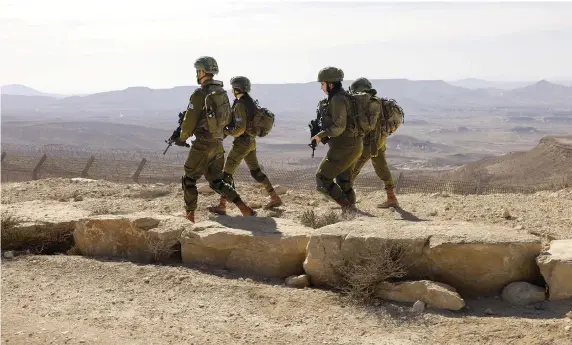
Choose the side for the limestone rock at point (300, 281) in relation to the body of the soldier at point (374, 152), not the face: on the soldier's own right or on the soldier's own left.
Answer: on the soldier's own left

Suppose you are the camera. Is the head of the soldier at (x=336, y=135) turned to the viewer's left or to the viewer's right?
to the viewer's left

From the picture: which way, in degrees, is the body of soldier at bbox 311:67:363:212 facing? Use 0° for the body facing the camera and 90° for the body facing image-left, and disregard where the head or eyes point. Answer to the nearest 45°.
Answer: approximately 90°

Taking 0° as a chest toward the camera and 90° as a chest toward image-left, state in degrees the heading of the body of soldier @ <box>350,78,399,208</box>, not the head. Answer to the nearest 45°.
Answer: approximately 90°

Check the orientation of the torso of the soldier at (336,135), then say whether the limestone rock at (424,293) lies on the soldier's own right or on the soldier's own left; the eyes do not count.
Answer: on the soldier's own left

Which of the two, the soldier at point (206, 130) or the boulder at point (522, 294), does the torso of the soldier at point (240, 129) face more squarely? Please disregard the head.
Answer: the soldier

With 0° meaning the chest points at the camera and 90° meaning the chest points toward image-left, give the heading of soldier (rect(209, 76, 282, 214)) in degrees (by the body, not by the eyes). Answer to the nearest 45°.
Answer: approximately 90°

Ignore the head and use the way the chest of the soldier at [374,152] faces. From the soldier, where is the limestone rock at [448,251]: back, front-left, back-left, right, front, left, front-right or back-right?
left

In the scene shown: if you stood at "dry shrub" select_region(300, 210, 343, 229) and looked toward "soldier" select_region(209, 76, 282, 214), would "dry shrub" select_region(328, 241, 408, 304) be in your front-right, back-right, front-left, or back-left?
back-left

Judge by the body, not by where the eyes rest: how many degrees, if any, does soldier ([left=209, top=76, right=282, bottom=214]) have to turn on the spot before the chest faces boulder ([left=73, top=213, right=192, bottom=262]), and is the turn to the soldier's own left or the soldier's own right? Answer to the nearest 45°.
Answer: approximately 45° to the soldier's own left
